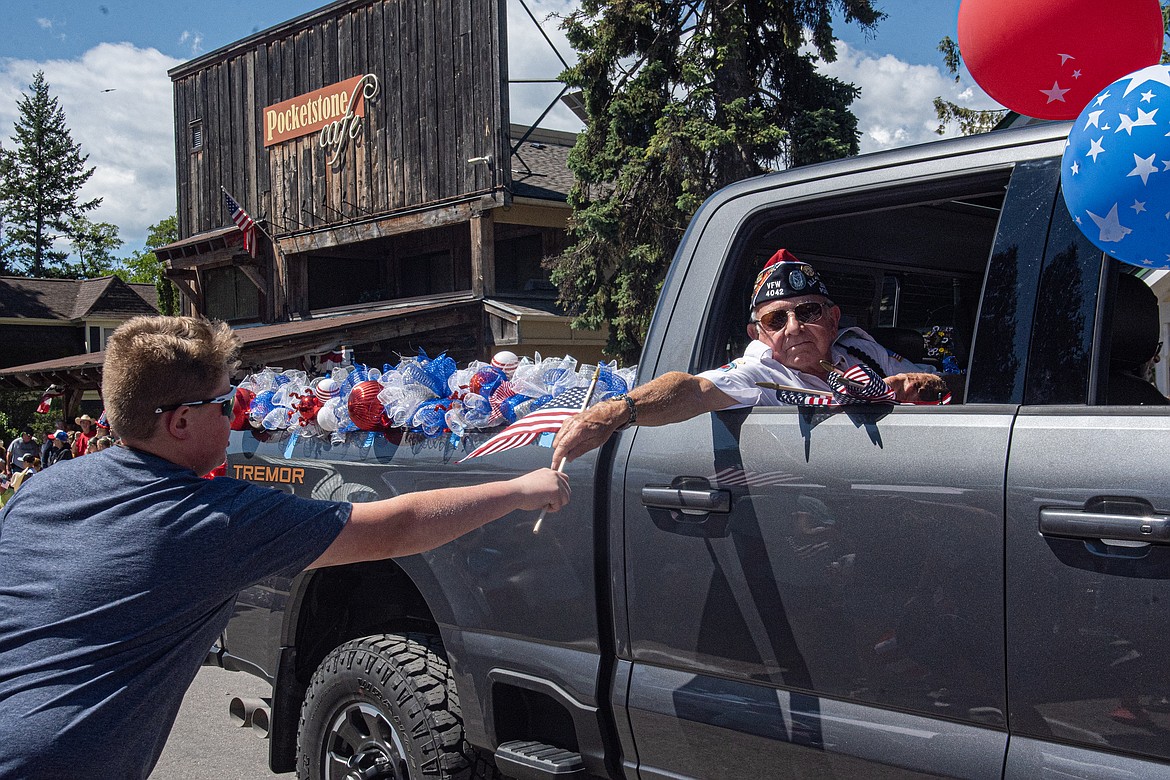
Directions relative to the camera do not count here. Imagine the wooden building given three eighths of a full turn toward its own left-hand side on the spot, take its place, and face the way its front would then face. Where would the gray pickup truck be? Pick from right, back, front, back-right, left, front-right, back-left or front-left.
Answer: right

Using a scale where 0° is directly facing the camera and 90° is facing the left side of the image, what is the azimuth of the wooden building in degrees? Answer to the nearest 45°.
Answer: approximately 45°

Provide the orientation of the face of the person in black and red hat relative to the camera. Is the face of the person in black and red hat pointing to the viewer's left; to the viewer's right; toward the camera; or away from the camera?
toward the camera

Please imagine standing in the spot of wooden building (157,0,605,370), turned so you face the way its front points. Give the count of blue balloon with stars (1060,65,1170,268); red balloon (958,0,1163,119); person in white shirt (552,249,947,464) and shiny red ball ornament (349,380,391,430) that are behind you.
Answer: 0

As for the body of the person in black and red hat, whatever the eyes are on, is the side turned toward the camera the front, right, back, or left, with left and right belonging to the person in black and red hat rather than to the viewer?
front

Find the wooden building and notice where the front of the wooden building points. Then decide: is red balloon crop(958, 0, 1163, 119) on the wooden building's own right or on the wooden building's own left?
on the wooden building's own left

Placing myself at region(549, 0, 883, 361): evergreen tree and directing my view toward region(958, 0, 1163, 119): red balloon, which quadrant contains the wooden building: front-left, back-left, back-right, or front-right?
back-right

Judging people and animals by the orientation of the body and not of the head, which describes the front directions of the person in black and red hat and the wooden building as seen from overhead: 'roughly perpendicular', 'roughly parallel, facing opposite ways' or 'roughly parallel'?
roughly parallel

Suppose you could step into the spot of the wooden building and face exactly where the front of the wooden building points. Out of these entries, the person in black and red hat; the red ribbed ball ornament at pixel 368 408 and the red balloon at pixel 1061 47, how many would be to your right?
0

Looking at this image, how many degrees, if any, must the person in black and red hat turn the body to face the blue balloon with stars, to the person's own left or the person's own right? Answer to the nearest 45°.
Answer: approximately 45° to the person's own left

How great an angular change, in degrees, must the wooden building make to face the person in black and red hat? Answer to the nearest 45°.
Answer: approximately 45° to its left

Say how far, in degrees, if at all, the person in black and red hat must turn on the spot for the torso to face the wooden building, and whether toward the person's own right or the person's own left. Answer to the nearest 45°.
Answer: approximately 135° to the person's own right

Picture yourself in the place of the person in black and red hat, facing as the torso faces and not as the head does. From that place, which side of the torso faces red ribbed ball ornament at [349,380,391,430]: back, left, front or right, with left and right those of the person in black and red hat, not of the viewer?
right

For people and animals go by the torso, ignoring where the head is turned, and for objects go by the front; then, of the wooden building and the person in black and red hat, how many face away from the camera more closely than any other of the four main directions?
0

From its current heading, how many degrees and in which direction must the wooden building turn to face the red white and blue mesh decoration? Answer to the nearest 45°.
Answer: approximately 45° to its left
